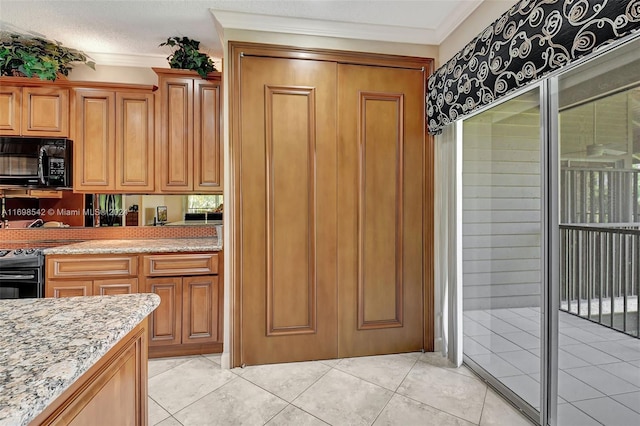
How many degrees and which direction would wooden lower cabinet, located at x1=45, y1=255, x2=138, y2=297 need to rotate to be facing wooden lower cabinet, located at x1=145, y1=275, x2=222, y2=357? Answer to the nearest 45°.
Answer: approximately 45° to its left

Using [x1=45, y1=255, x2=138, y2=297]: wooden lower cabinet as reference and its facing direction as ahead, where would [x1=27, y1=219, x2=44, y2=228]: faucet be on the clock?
The faucet is roughly at 5 o'clock from the wooden lower cabinet.

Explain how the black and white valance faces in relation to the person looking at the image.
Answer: facing the viewer and to the left of the viewer

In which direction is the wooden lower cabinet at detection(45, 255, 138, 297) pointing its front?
toward the camera

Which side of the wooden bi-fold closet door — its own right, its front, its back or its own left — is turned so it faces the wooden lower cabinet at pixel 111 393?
front

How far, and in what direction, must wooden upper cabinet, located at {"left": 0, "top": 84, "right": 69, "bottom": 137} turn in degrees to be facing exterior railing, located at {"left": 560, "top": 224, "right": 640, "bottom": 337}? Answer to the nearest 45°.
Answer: approximately 45° to its left

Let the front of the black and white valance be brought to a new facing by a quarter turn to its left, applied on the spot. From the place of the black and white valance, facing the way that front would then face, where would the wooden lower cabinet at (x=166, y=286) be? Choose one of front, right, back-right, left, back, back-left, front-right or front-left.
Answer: back-right

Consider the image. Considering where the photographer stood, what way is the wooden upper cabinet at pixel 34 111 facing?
facing the viewer

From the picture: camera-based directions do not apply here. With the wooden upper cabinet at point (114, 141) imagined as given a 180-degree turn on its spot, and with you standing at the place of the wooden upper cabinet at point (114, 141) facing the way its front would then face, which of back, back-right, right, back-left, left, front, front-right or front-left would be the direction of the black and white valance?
back-right

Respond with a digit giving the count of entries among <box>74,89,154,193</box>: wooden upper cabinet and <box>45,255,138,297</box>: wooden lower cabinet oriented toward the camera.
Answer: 2

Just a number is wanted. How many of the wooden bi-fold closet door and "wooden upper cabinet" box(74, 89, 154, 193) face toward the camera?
2

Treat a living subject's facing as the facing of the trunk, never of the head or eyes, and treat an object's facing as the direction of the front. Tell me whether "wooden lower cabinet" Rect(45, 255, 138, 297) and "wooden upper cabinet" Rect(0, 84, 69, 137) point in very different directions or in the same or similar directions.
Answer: same or similar directions

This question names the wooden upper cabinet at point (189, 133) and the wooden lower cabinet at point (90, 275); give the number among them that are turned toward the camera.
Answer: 2
